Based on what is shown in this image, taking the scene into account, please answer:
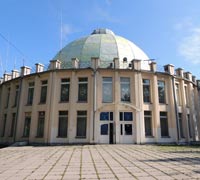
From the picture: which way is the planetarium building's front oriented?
toward the camera
